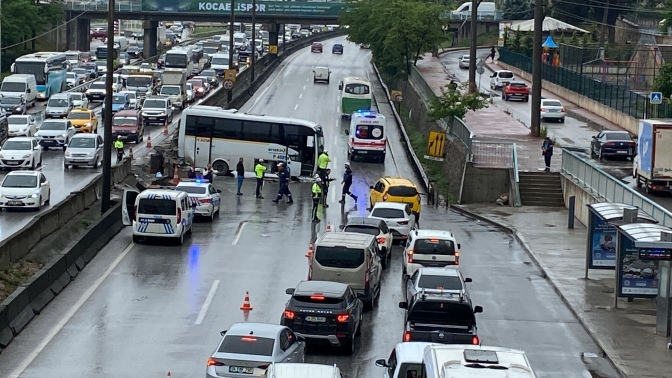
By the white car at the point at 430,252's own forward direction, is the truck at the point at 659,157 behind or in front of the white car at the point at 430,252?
in front

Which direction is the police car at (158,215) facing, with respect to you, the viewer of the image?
facing away from the viewer

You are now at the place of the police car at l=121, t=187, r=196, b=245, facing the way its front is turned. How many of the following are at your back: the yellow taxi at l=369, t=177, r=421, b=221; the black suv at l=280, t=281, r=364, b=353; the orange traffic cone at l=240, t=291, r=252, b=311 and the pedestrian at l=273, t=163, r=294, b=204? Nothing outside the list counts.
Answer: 2

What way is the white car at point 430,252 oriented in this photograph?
away from the camera

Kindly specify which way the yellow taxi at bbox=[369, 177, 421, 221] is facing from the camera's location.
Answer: facing away from the viewer and to the left of the viewer

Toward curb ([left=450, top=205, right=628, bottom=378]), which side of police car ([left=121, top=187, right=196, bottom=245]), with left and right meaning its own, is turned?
right

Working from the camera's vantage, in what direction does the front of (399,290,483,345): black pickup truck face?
facing away from the viewer

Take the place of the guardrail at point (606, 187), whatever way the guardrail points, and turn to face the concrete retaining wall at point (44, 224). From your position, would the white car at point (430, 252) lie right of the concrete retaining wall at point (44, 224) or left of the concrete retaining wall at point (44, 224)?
left

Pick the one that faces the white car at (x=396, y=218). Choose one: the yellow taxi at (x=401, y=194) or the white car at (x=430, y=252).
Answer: the white car at (x=430, y=252)

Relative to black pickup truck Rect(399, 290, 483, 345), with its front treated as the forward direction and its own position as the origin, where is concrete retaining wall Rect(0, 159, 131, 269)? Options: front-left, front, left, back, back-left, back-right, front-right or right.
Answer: front-left

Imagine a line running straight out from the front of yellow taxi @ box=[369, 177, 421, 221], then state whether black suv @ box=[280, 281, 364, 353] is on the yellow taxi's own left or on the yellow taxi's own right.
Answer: on the yellow taxi's own left

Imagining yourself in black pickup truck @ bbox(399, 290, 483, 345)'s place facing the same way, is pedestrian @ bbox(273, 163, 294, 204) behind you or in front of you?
in front
